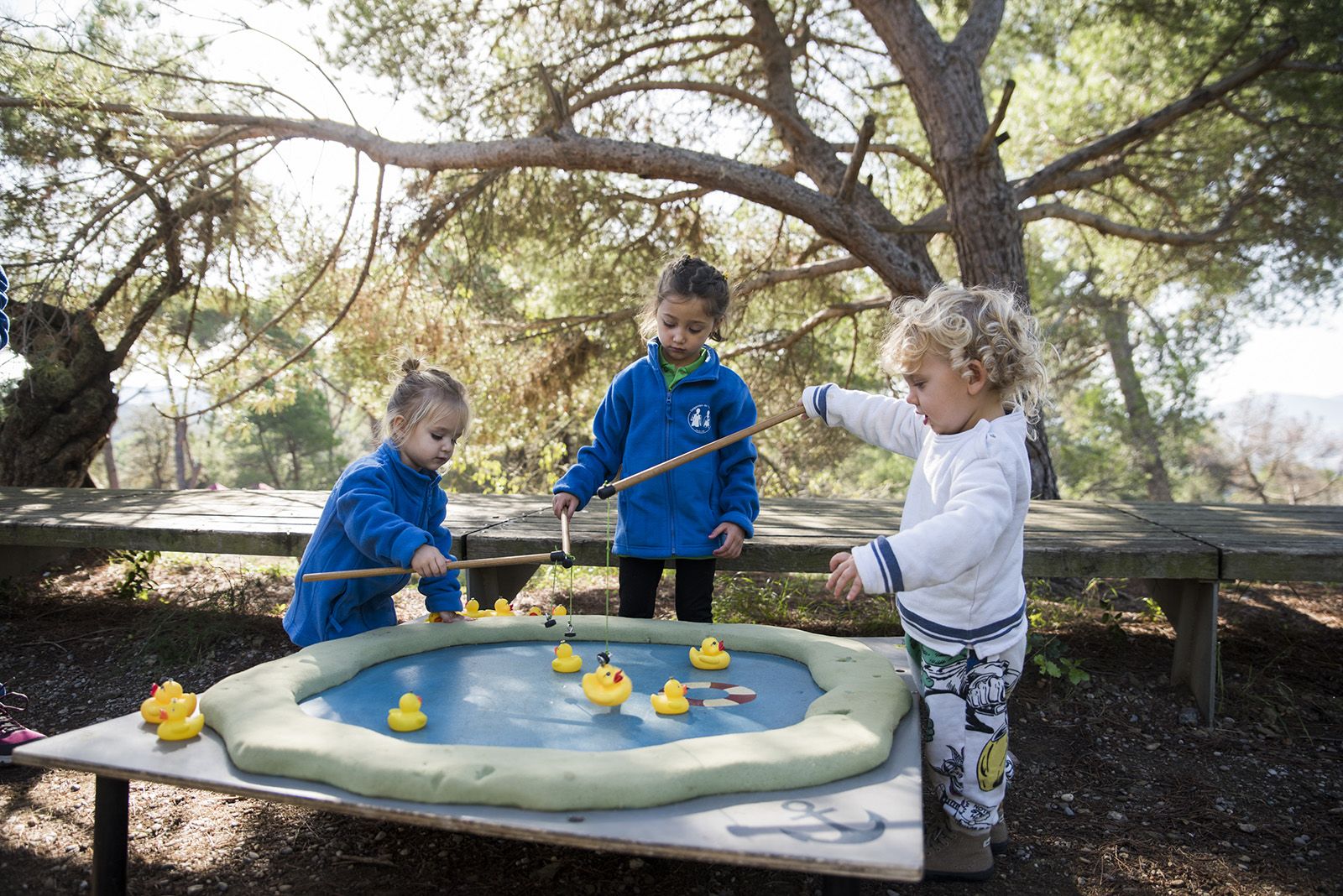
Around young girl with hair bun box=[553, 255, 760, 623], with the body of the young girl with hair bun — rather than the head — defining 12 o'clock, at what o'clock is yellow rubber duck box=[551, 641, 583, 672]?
The yellow rubber duck is roughly at 1 o'clock from the young girl with hair bun.

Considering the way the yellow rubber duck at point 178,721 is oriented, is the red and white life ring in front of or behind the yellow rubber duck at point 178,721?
behind

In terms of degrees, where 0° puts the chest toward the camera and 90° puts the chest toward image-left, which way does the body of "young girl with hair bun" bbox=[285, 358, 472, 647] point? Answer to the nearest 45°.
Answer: approximately 315°

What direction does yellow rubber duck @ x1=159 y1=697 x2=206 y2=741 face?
to the viewer's left

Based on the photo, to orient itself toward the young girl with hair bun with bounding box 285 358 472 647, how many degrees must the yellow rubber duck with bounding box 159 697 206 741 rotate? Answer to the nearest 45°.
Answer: approximately 135° to its right

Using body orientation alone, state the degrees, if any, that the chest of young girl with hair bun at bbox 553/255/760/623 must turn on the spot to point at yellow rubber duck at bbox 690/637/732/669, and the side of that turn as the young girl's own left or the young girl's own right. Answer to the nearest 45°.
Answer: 0° — they already face it

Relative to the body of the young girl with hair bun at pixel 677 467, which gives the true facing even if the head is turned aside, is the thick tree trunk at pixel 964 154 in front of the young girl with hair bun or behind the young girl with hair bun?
behind

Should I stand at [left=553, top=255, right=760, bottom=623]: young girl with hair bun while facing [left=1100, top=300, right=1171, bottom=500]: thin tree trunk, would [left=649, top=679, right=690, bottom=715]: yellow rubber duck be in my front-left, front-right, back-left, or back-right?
back-right

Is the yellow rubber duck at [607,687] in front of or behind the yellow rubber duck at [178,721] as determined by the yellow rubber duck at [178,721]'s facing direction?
behind

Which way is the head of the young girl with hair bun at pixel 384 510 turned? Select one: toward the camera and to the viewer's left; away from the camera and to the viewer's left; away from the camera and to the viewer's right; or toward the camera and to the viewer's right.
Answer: toward the camera and to the viewer's right
